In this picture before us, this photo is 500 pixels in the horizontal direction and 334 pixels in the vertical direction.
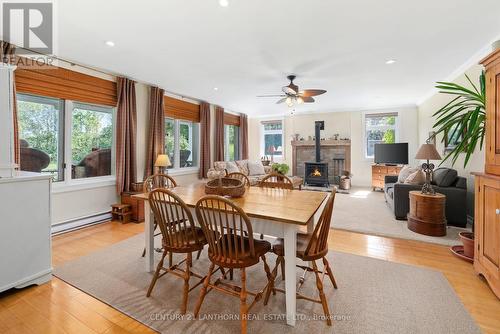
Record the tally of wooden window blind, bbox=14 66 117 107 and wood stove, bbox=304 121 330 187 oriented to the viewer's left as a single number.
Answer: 0

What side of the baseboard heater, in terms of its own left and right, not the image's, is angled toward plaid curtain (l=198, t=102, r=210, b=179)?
left

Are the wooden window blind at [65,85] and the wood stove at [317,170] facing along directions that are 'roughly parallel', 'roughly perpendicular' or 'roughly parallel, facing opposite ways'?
roughly perpendicular

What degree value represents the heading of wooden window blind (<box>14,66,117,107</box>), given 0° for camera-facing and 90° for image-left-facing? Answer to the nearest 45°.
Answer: approximately 315°

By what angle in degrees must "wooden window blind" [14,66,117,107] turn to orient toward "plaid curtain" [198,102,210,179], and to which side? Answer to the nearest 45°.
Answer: approximately 90° to its left

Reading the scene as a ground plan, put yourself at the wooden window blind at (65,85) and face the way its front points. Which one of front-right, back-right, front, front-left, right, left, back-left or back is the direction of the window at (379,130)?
front-left

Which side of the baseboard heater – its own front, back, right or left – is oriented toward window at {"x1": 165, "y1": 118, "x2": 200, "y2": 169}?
left

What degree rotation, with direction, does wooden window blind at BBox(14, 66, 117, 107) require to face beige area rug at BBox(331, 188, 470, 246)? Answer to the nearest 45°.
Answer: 0° — it already faces it

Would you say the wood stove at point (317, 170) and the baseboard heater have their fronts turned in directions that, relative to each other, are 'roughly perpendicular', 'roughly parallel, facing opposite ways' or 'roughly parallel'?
roughly perpendicular

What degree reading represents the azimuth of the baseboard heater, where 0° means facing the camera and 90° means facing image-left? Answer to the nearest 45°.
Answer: approximately 315°

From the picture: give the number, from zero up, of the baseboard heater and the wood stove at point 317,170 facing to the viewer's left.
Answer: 0

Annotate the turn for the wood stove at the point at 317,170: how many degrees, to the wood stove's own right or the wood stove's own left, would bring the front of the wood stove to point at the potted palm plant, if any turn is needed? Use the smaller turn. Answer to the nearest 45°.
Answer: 0° — it already faces it
